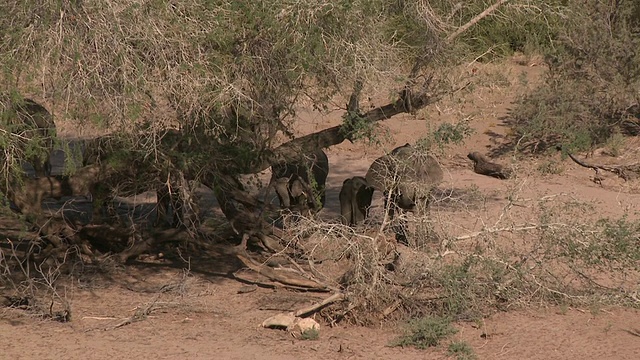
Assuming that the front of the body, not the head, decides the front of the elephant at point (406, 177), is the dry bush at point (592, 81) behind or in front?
behind

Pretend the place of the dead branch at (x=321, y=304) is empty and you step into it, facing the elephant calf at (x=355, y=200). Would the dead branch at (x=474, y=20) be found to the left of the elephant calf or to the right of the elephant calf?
right

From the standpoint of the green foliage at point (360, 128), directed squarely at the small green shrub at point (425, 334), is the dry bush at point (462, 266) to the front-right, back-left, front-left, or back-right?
front-left

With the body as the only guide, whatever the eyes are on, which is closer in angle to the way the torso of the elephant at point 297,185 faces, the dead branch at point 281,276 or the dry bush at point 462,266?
the dead branch
